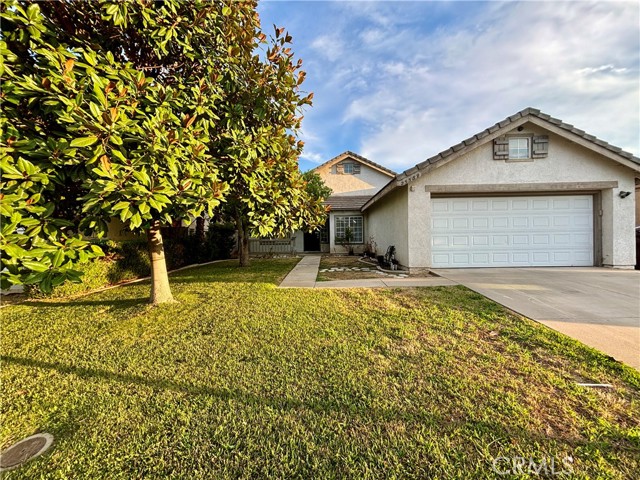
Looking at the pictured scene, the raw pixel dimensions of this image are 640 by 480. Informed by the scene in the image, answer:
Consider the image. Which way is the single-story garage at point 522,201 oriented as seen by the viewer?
toward the camera

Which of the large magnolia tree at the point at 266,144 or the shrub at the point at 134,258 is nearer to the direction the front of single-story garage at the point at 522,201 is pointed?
the shrub

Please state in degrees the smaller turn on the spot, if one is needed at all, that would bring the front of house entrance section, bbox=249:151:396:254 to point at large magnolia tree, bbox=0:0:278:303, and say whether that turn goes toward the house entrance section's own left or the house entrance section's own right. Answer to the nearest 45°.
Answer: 0° — it already faces it

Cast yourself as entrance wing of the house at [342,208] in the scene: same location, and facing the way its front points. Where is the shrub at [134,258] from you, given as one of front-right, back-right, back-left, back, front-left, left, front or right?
front-right

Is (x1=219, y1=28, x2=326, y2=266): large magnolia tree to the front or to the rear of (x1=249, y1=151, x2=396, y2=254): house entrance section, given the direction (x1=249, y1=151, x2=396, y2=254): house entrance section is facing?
to the front

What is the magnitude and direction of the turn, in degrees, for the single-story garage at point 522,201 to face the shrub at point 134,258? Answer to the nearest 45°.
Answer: approximately 45° to its right

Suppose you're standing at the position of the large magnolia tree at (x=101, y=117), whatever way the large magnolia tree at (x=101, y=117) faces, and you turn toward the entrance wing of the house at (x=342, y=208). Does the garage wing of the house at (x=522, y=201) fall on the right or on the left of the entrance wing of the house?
right

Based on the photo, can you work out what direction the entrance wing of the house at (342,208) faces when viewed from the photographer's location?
facing the viewer

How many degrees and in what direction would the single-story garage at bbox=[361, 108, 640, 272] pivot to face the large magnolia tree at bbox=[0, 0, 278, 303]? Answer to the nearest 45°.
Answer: approximately 45° to its right

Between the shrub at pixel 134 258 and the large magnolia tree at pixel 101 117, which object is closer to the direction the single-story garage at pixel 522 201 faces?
the large magnolia tree

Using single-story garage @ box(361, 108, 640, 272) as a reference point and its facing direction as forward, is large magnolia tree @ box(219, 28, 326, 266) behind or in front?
in front
